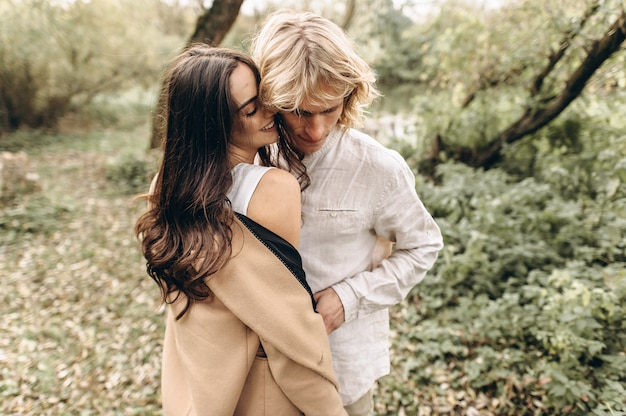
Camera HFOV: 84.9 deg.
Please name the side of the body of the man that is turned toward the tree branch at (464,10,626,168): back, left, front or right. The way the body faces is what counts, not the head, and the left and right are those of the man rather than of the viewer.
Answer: back

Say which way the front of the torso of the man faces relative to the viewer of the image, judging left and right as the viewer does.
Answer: facing the viewer and to the left of the viewer

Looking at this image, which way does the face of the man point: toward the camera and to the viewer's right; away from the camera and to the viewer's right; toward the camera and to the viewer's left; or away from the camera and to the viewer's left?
toward the camera and to the viewer's left

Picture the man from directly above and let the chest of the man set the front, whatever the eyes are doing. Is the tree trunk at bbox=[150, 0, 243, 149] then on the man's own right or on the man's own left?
on the man's own right
